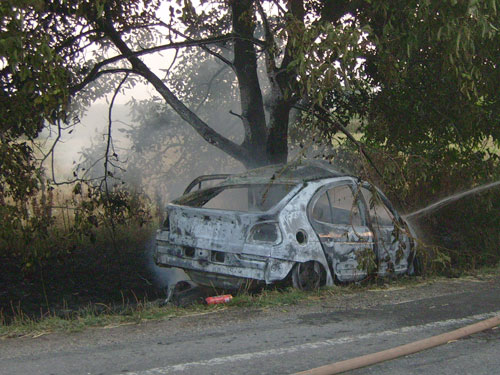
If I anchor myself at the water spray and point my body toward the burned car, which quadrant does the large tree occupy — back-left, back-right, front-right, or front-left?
front-right

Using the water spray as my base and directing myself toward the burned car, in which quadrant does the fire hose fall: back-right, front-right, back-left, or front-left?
front-left

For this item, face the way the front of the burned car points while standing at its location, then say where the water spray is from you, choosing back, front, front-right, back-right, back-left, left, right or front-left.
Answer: front

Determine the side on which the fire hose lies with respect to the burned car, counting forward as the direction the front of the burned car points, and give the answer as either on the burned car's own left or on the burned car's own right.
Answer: on the burned car's own right

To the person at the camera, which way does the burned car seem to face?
facing away from the viewer and to the right of the viewer

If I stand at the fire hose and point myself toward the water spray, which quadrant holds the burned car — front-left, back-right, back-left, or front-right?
front-left
